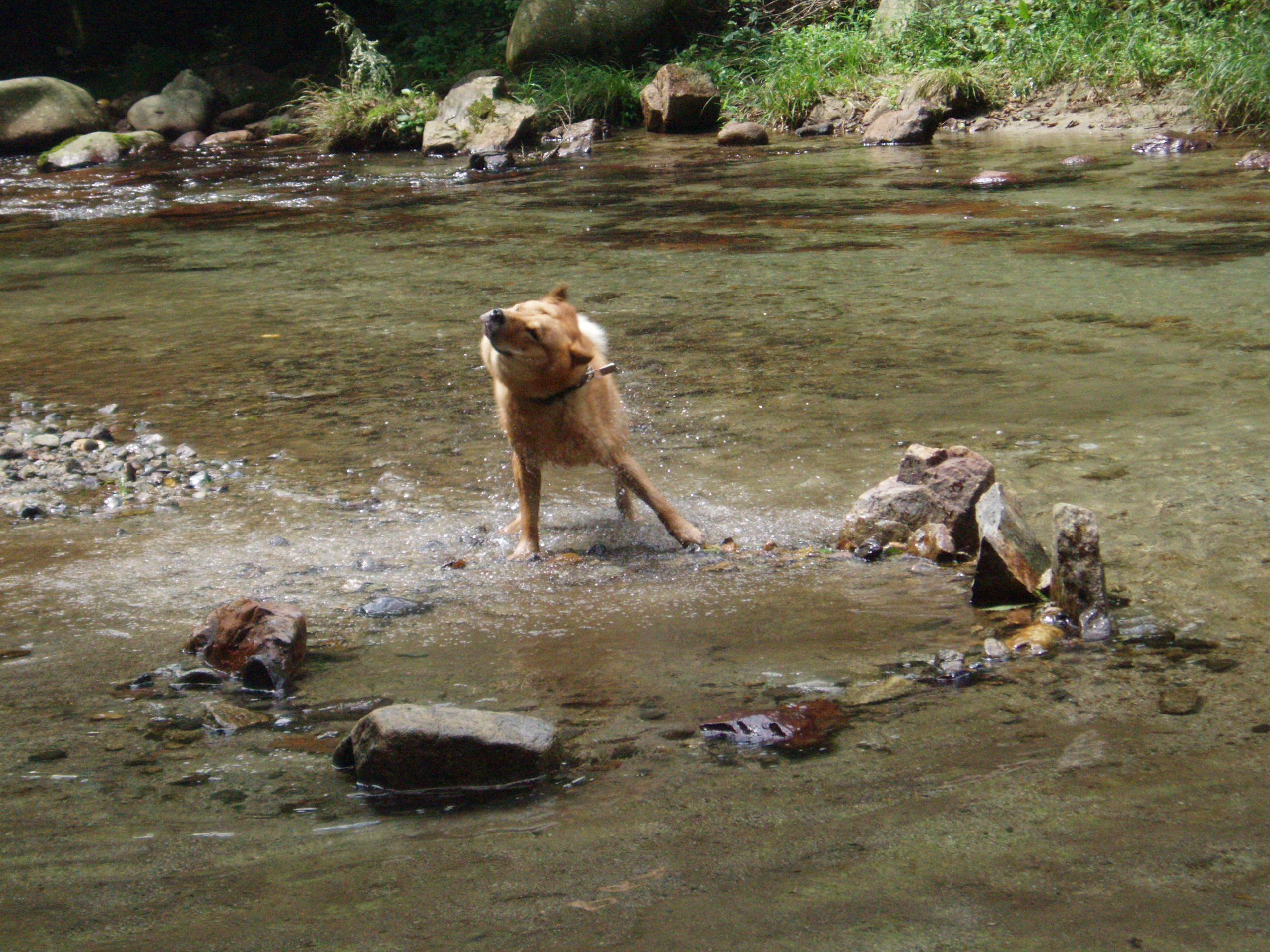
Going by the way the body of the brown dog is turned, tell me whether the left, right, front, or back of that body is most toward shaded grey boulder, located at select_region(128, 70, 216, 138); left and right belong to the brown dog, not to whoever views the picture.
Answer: back

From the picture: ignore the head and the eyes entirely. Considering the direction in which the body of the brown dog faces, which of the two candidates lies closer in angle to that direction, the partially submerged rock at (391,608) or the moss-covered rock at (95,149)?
the partially submerged rock

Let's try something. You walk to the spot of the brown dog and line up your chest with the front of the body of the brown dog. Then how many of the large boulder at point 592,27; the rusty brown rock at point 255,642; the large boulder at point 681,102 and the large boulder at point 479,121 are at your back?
3

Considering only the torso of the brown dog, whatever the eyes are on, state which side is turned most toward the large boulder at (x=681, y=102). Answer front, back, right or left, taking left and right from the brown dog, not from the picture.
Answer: back

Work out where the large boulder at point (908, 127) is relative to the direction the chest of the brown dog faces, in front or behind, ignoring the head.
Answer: behind

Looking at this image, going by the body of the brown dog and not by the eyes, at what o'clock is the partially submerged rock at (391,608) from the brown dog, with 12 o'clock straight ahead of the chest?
The partially submerged rock is roughly at 1 o'clock from the brown dog.

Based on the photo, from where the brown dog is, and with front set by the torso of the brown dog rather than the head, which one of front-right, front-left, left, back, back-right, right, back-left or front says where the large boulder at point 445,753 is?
front

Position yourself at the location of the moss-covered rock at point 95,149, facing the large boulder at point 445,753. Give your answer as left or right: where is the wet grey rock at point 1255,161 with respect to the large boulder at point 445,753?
left

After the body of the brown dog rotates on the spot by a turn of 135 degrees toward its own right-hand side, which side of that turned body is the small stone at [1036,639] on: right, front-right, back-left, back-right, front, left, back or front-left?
back

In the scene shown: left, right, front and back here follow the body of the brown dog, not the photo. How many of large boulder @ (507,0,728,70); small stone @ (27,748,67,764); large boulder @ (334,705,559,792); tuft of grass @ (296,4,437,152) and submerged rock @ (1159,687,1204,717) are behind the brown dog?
2

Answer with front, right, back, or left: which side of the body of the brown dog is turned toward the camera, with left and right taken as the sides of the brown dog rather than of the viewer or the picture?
front

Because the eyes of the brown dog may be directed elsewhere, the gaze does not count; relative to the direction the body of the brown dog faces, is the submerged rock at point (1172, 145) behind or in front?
behind

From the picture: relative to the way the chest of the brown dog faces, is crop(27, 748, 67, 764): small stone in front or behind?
in front

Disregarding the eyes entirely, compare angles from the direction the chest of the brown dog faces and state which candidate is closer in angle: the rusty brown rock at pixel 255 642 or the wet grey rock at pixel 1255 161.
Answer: the rusty brown rock

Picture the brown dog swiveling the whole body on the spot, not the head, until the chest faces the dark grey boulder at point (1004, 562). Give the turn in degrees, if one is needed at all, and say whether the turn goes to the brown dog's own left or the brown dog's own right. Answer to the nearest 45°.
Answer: approximately 45° to the brown dog's own left

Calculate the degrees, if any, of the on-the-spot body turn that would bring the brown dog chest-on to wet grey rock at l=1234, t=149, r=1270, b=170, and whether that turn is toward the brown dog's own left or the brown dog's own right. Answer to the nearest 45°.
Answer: approximately 135° to the brown dog's own left

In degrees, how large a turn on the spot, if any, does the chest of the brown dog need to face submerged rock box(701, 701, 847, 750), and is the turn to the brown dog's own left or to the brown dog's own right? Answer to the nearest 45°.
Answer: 0° — it already faces it

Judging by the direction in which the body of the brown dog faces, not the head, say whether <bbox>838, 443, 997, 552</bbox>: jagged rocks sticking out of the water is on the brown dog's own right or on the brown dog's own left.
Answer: on the brown dog's own left
